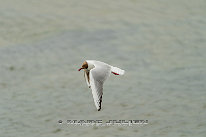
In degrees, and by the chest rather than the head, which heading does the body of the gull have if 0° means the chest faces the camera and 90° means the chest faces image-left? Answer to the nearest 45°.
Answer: approximately 90°
